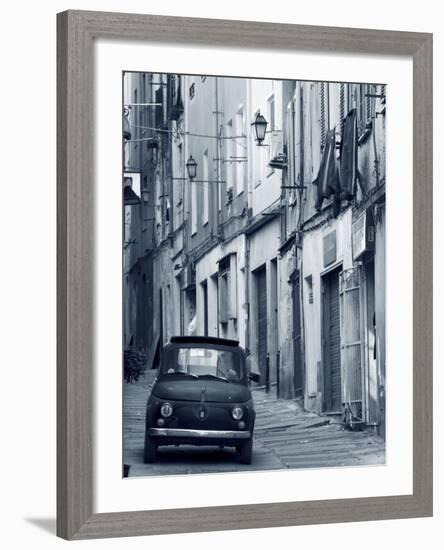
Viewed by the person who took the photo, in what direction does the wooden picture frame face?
facing the viewer and to the right of the viewer
